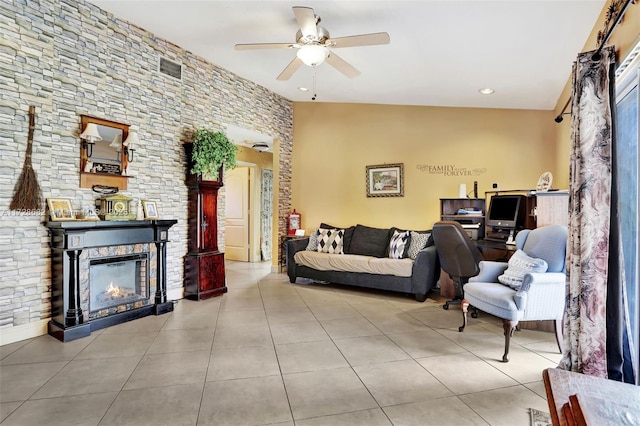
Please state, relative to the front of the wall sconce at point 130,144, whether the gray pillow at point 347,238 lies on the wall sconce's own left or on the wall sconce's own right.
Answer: on the wall sconce's own left

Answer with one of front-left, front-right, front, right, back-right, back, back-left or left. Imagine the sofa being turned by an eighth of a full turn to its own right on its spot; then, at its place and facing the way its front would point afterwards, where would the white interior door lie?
front-right

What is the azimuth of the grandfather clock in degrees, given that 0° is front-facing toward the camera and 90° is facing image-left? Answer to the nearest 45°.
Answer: approximately 315°

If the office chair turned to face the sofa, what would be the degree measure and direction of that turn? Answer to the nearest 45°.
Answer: approximately 90° to its left

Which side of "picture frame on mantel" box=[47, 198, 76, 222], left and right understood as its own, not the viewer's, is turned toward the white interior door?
left

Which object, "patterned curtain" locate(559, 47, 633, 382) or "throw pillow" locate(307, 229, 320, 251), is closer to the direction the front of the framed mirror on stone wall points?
the patterned curtain

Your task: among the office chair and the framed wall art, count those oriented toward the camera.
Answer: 1

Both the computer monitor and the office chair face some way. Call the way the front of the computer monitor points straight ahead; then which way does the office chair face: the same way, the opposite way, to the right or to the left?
the opposite way

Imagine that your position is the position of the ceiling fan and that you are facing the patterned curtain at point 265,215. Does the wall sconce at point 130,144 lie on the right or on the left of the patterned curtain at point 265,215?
left

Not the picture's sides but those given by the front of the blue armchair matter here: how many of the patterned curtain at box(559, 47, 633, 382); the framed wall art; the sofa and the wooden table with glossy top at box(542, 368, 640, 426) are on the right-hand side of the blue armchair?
2

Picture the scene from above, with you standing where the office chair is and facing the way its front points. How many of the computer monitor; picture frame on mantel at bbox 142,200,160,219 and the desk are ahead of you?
2

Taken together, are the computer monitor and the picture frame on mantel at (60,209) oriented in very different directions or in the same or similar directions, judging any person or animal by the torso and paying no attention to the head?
very different directions
